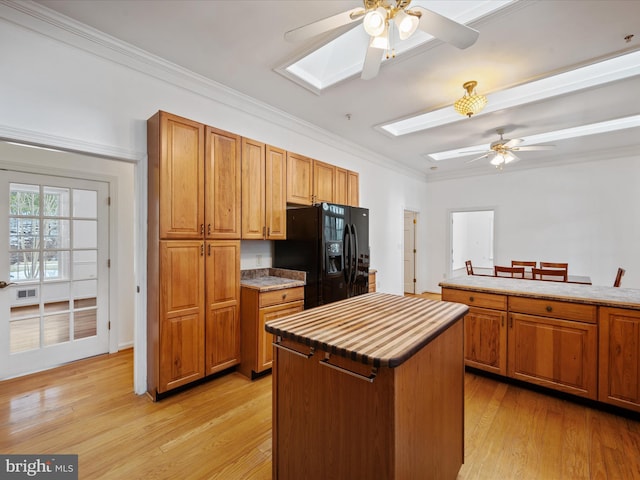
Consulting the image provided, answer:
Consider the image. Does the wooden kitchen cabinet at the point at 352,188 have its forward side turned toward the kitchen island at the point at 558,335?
yes

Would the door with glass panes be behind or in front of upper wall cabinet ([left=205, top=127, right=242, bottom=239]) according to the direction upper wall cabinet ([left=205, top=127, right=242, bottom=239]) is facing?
behind

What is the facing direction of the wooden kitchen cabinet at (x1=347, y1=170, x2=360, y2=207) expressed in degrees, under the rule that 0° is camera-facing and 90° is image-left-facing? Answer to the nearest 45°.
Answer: approximately 315°

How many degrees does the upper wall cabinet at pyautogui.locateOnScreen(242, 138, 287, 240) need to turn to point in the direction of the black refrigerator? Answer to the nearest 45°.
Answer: approximately 45° to its left

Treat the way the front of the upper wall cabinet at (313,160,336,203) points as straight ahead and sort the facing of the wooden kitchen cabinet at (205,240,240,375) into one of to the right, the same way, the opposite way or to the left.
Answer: the same way

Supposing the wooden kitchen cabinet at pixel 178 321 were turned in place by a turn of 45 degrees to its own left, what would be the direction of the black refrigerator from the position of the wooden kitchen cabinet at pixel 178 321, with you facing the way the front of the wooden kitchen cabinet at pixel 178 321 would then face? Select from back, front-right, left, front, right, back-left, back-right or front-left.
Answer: front

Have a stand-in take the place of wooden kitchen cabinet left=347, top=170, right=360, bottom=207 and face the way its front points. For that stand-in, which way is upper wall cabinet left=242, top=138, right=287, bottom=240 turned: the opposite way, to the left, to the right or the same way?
the same way

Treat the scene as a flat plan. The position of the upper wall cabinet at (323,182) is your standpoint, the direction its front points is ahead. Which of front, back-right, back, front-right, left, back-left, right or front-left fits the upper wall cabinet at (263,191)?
right

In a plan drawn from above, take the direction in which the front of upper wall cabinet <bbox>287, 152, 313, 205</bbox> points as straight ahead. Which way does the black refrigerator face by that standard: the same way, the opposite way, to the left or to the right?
the same way

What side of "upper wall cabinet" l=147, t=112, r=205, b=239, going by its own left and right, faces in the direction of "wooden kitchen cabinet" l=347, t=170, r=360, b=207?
left

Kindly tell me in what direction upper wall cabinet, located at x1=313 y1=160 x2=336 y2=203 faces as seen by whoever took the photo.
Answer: facing the viewer and to the right of the viewer

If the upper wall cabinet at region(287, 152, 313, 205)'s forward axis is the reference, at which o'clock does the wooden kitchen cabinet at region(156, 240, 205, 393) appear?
The wooden kitchen cabinet is roughly at 3 o'clock from the upper wall cabinet.

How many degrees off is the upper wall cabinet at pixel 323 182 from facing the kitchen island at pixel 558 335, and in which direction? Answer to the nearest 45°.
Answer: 0° — it already faces it

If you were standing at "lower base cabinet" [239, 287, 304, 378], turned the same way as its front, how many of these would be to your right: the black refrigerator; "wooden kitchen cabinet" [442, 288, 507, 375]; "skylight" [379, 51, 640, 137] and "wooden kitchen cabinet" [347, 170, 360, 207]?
0

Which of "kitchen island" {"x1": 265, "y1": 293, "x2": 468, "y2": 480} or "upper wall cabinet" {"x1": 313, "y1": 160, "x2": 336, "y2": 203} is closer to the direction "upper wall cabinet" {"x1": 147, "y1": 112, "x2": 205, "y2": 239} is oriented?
the kitchen island

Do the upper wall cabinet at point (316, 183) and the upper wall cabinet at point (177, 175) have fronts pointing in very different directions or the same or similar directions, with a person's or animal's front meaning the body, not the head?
same or similar directions

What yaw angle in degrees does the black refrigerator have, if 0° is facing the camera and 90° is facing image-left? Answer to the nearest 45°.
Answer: approximately 315°

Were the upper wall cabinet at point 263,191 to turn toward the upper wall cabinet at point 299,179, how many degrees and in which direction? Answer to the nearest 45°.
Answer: approximately 90° to its left
